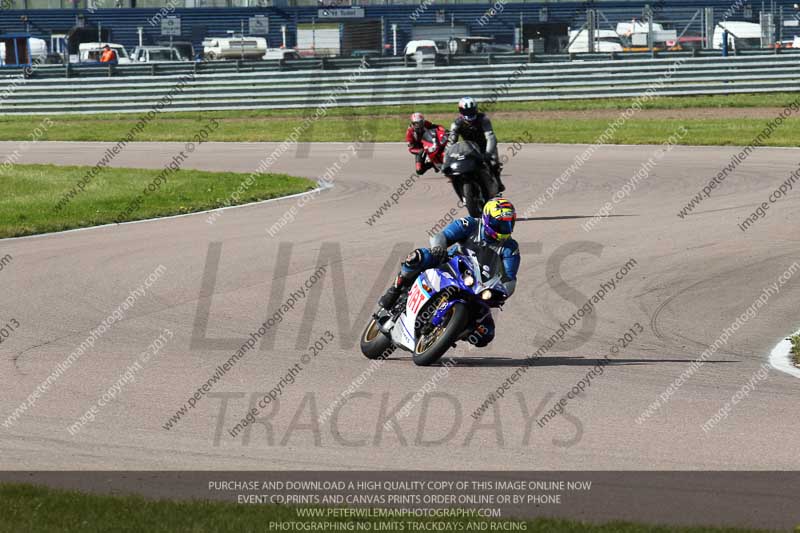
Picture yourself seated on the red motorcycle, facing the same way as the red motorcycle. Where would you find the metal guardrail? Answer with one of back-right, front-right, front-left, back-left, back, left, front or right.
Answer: back

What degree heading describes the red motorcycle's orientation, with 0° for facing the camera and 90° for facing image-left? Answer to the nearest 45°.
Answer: approximately 0°

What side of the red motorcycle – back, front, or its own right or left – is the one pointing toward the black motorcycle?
front

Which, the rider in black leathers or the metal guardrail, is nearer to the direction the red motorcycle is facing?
the rider in black leathers

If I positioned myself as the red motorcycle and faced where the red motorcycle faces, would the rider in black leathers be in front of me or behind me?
in front
